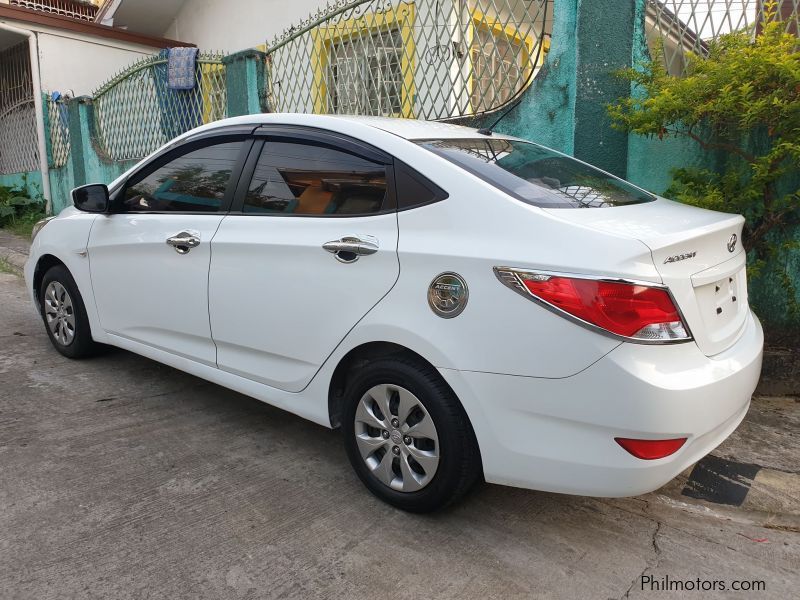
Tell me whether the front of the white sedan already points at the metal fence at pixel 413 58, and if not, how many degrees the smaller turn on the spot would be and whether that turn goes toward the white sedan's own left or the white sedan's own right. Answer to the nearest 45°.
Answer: approximately 45° to the white sedan's own right

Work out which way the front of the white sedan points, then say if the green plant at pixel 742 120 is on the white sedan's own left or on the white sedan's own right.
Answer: on the white sedan's own right

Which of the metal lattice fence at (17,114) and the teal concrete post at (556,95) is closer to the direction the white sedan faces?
the metal lattice fence

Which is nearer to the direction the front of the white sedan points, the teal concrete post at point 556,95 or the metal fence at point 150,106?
the metal fence

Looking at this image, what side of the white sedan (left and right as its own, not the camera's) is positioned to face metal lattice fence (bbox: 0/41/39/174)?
front

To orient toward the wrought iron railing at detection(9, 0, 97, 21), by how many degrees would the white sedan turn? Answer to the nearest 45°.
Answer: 0° — it already faces it

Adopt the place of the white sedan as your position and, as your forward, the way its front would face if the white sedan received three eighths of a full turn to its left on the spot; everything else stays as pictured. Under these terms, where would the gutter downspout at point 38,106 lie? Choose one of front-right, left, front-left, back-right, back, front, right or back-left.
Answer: back-right

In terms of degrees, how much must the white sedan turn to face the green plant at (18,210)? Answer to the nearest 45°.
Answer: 0° — it already faces it

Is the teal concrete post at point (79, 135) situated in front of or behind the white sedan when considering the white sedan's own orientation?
in front

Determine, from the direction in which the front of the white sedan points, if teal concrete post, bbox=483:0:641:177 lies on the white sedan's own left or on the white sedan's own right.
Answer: on the white sedan's own right

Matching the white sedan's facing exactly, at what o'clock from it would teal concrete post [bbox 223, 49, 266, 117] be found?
The teal concrete post is roughly at 1 o'clock from the white sedan.

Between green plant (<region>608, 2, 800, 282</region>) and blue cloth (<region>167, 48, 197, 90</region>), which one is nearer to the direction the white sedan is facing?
the blue cloth

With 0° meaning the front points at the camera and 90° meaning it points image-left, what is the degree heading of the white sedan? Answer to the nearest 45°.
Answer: approximately 135°
